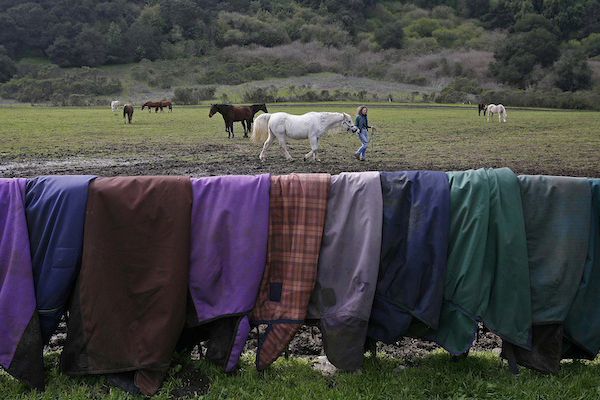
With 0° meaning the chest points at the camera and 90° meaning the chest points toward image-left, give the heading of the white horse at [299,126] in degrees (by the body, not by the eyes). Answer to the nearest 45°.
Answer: approximately 270°

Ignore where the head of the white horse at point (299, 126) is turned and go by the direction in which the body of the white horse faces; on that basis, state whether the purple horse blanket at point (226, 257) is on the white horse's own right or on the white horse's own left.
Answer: on the white horse's own right

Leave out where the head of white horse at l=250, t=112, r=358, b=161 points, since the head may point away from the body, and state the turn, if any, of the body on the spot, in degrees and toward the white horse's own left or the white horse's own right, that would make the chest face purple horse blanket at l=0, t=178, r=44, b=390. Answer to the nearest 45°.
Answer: approximately 90° to the white horse's own right

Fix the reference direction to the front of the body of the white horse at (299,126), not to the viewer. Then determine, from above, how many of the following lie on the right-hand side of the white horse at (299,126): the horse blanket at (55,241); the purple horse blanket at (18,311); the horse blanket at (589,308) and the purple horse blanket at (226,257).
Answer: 4

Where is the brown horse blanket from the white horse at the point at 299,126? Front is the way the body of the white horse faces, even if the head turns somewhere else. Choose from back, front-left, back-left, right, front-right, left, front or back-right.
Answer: right

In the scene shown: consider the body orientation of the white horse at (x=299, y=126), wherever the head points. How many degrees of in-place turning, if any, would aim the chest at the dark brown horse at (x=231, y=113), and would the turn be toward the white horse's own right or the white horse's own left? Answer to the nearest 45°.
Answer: approximately 90° to the white horse's own left

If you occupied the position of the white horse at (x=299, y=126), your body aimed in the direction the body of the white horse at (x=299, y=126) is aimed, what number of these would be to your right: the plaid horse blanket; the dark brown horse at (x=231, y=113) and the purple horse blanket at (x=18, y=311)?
2

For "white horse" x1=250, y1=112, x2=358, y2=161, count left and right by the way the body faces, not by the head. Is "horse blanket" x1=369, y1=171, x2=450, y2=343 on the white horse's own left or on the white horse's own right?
on the white horse's own right

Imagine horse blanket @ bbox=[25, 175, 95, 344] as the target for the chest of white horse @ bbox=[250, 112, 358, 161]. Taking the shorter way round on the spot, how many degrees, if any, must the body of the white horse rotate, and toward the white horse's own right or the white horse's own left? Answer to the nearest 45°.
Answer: approximately 90° to the white horse's own right

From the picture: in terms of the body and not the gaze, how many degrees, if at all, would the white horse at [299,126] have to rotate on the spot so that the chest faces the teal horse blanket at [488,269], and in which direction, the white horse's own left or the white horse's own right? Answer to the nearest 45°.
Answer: approximately 90° to the white horse's own right

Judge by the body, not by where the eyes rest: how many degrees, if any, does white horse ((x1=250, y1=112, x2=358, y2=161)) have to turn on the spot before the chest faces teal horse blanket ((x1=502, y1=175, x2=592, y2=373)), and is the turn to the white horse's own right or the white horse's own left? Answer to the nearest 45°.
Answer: approximately 90° to the white horse's own right

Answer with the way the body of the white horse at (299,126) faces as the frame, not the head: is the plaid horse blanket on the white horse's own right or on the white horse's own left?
on the white horse's own right

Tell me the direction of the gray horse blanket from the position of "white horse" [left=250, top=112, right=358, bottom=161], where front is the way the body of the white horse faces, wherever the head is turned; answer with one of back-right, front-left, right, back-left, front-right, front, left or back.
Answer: right

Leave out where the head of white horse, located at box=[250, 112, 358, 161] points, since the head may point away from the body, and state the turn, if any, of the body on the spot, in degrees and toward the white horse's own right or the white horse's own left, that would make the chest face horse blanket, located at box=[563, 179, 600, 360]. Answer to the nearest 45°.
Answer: approximately 90° to the white horse's own right
